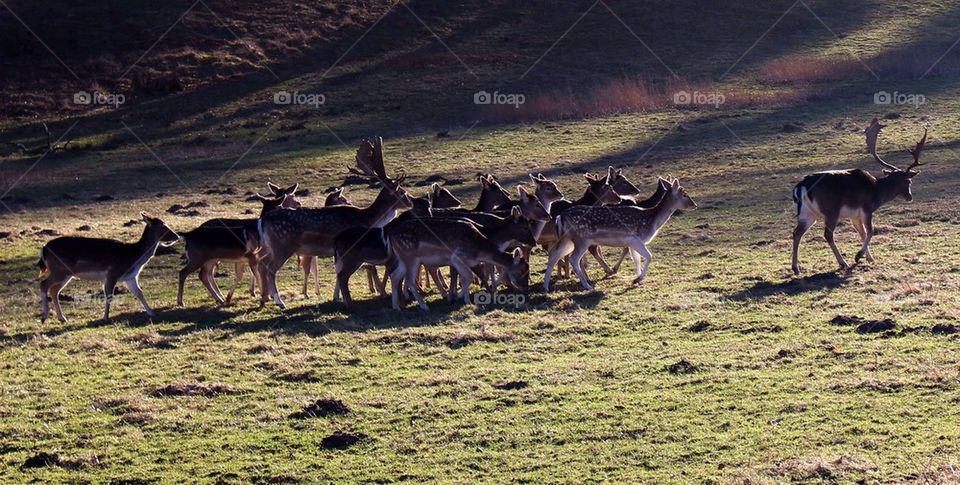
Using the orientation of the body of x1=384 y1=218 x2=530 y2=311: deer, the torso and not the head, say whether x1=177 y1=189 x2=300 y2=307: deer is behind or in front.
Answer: behind

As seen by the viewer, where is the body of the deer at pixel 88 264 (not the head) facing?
to the viewer's right

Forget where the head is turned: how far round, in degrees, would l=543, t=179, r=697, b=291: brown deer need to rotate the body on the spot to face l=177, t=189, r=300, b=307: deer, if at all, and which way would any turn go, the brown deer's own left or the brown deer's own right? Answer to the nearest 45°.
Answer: approximately 180°

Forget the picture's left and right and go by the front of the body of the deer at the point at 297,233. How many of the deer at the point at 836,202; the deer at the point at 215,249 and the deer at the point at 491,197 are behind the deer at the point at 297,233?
1

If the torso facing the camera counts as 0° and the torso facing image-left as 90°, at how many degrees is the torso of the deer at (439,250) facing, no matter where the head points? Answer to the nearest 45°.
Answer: approximately 270°

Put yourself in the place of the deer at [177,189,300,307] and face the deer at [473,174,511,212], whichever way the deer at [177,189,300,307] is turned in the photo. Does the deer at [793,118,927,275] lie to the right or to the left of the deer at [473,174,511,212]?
right

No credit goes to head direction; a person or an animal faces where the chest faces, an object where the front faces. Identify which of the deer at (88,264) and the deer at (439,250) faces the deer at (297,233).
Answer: the deer at (88,264)

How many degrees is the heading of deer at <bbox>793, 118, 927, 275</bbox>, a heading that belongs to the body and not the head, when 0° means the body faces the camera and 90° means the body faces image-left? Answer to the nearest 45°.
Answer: approximately 225°

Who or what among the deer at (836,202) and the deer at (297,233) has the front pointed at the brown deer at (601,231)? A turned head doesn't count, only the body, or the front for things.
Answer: the deer at (297,233)

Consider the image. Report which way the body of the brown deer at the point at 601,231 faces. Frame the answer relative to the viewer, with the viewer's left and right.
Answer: facing to the right of the viewer

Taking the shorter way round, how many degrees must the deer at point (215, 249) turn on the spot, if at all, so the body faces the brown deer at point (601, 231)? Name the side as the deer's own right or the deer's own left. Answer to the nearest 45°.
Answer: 0° — it already faces it
